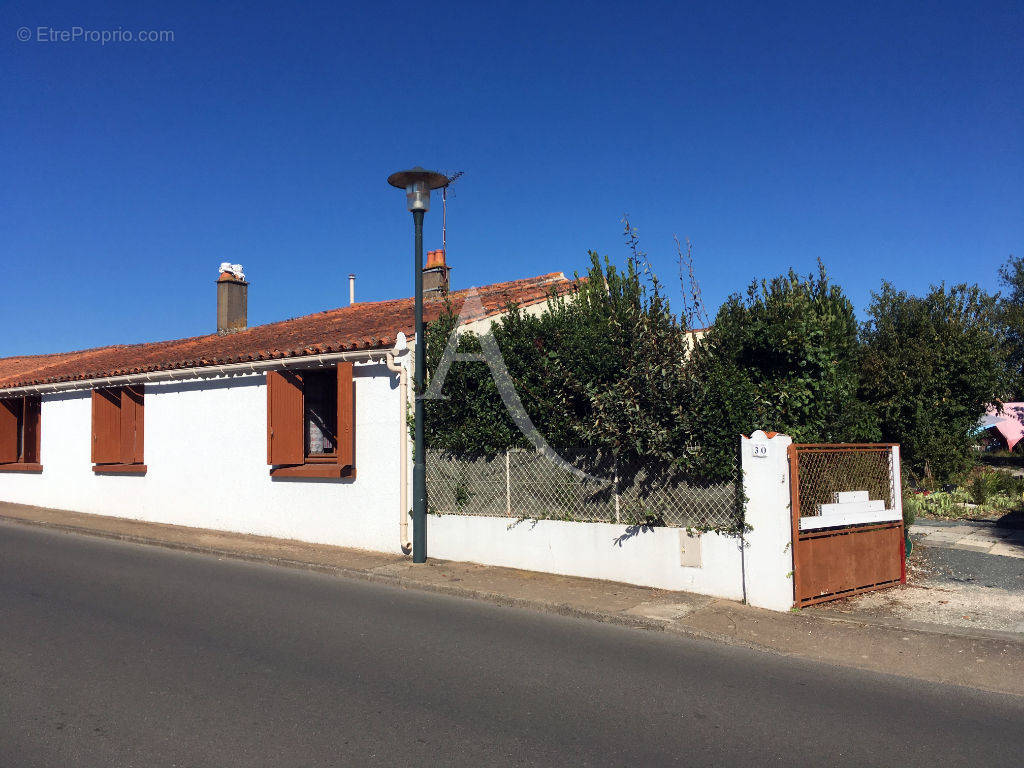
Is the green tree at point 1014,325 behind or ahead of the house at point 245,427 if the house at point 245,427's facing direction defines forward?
behind

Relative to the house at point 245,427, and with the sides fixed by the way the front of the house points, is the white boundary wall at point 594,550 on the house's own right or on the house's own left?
on the house's own left

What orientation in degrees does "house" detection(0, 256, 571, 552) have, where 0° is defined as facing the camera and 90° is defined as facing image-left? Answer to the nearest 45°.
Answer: approximately 45°

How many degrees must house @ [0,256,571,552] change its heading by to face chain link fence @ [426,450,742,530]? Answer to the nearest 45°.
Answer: approximately 90° to its left

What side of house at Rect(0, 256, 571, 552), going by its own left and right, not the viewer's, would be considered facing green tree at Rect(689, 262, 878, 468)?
left

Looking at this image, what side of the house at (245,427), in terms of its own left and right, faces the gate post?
left

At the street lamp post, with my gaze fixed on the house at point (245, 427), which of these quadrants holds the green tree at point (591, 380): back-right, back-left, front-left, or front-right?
back-right

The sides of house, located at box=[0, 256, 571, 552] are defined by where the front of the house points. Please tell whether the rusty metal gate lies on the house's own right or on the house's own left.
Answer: on the house's own left
